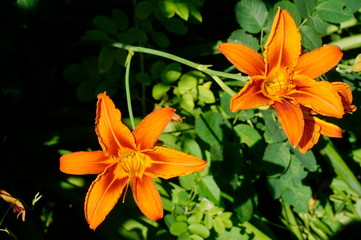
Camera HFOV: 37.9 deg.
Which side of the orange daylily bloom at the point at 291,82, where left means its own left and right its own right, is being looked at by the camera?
front

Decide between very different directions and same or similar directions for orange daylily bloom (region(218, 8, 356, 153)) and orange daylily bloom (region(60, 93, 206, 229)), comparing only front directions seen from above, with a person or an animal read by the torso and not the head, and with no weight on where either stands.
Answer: same or similar directions

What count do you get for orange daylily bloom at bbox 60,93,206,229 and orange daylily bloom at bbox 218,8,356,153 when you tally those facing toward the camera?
2

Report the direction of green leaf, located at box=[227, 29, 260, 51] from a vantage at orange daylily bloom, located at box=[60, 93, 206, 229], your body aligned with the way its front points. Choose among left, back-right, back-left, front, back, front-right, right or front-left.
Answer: back-left

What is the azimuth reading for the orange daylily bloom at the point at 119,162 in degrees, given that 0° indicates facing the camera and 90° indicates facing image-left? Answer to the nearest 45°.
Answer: approximately 0°
